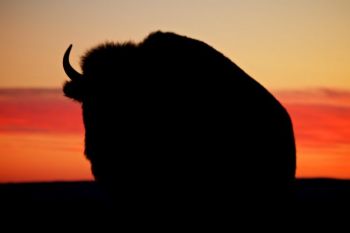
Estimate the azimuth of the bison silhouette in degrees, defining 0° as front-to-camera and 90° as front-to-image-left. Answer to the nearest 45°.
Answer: approximately 45°
